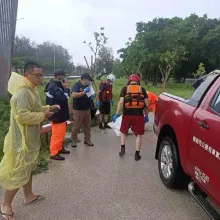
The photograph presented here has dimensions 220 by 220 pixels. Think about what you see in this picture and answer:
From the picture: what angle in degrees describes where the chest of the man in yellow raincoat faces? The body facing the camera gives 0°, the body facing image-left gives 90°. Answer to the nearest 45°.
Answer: approximately 270°

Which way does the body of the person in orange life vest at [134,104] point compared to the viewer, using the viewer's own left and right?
facing away from the viewer

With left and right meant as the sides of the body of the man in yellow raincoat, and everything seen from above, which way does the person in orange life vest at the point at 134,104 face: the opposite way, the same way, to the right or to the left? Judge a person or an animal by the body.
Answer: to the left

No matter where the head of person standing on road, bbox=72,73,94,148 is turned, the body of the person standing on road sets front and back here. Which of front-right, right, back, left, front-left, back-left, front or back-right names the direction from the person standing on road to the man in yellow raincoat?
front-right

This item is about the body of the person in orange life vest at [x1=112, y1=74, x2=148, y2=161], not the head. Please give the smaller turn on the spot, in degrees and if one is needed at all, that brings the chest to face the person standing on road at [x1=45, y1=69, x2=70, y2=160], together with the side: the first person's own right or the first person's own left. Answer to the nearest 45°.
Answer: approximately 90° to the first person's own left

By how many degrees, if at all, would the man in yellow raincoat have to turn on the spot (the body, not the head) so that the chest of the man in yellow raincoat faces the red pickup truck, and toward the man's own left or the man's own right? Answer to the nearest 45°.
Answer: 0° — they already face it

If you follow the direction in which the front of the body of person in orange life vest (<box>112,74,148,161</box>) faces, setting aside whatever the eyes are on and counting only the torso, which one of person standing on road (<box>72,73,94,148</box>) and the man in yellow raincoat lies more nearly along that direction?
the person standing on road

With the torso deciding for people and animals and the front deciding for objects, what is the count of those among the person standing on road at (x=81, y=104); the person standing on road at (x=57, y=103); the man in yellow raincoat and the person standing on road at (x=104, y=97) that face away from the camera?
0

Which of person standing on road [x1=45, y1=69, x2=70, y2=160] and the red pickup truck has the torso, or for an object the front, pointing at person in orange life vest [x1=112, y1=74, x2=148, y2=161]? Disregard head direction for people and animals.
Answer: the person standing on road
